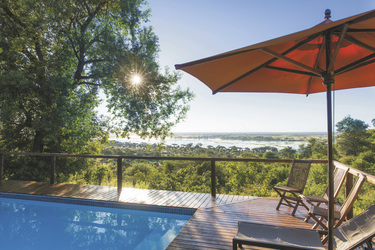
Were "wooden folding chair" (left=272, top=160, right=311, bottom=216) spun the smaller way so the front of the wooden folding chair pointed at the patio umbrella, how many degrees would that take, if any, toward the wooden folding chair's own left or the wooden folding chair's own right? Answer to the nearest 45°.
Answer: approximately 45° to the wooden folding chair's own left

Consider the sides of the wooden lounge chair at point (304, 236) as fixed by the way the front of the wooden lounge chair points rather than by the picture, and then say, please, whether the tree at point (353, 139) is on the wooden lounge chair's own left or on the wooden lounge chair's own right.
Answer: on the wooden lounge chair's own right

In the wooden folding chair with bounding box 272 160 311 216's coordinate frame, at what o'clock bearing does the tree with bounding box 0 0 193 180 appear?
The tree is roughly at 2 o'clock from the wooden folding chair.

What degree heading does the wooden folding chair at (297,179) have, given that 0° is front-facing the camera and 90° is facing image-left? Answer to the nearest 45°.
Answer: approximately 45°

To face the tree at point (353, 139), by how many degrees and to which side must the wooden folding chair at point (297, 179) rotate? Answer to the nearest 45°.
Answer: approximately 135° to its right

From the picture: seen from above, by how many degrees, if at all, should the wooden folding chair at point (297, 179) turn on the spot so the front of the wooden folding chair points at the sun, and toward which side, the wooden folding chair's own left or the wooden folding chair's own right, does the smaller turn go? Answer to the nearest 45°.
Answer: approximately 90° to the wooden folding chair's own right

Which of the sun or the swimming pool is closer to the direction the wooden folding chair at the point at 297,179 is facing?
the swimming pool

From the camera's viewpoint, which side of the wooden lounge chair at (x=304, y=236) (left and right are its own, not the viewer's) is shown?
left

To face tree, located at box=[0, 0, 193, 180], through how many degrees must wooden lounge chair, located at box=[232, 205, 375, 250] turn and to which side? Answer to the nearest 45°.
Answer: approximately 45° to its right

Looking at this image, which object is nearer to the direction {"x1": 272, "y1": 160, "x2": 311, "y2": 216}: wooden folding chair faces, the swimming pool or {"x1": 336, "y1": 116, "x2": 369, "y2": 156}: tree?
the swimming pool
